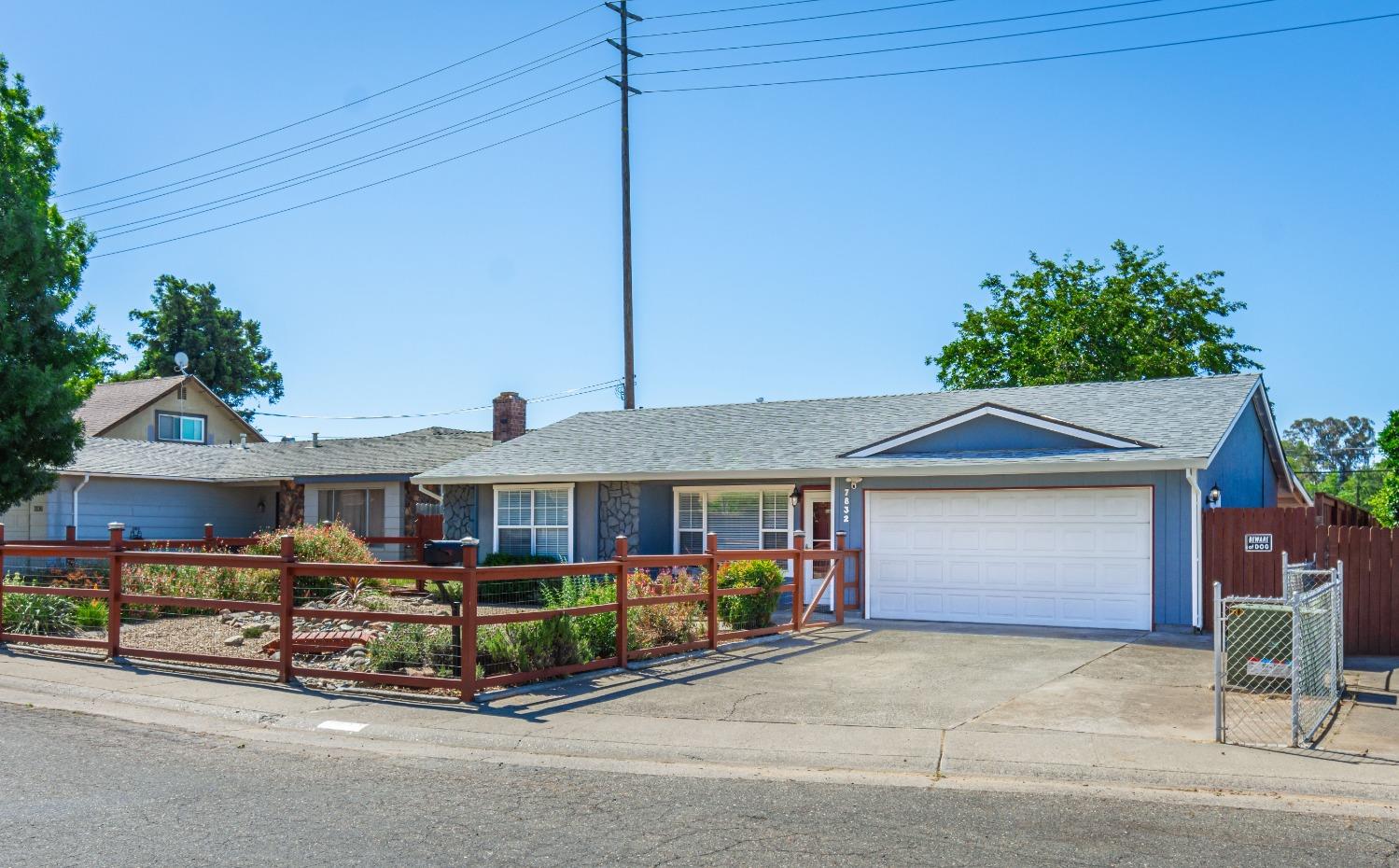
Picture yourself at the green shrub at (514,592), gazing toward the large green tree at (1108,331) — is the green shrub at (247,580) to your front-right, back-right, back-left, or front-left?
back-left

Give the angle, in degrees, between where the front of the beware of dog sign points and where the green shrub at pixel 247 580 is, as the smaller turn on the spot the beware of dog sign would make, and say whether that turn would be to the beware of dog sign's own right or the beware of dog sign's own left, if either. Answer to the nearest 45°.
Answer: approximately 90° to the beware of dog sign's own right

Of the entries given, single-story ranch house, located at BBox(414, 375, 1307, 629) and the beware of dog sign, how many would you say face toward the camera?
2

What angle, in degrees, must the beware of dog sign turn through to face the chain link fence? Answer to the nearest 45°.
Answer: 0° — it already faces it

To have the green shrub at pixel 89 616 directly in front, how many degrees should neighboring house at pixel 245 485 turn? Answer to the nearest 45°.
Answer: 0° — it already faces it

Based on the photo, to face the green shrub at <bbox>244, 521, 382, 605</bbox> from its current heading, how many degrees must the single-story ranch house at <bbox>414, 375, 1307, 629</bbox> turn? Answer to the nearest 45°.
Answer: approximately 90° to its right

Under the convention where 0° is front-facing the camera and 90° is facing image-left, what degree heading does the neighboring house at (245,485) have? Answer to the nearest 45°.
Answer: approximately 0°

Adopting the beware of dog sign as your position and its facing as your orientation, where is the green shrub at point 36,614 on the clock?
The green shrub is roughly at 2 o'clock from the beware of dog sign.
